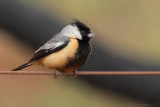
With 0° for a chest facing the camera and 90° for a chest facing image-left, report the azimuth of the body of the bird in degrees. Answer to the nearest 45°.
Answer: approximately 270°
